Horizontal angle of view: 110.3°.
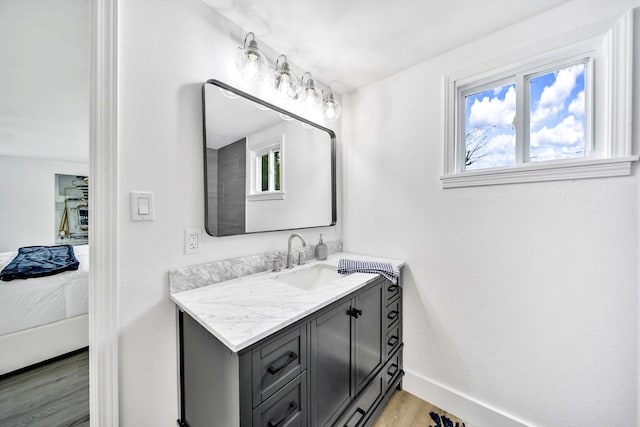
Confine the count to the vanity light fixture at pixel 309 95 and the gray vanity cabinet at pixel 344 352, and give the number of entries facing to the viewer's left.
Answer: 0

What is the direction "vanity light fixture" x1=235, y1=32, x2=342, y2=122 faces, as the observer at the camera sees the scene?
facing the viewer and to the right of the viewer

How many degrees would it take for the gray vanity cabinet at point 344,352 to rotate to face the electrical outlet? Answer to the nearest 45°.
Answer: approximately 135° to its right

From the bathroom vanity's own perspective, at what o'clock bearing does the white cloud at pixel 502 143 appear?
The white cloud is roughly at 10 o'clock from the bathroom vanity.

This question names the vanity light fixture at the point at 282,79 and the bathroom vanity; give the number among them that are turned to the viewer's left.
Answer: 0

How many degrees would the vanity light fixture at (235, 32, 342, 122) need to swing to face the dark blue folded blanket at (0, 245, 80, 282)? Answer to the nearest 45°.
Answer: approximately 180°

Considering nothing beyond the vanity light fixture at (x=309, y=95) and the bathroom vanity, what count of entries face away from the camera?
0

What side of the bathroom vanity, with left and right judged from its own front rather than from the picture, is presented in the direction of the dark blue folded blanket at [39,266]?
back

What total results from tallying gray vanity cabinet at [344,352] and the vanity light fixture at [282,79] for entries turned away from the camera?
0

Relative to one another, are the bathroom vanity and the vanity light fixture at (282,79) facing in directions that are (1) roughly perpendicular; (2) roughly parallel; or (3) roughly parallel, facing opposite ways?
roughly parallel

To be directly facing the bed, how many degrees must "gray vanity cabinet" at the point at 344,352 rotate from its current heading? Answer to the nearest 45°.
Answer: approximately 135° to its right
